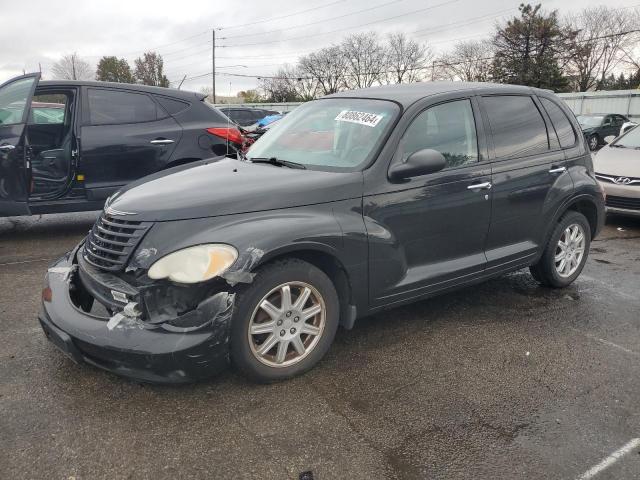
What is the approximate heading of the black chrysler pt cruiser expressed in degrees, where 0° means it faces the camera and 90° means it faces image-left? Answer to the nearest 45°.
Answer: approximately 45°

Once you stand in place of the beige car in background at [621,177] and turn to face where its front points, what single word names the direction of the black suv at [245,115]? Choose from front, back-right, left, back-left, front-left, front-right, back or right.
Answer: right

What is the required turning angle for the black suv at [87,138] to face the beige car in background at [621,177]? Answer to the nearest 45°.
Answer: approximately 180°

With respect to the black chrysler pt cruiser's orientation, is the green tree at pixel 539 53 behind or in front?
behind

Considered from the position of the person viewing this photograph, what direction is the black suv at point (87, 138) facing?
facing to the left of the viewer

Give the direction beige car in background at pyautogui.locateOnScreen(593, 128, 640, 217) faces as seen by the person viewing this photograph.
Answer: facing the viewer and to the left of the viewer

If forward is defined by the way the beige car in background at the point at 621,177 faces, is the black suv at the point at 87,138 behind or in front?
in front
